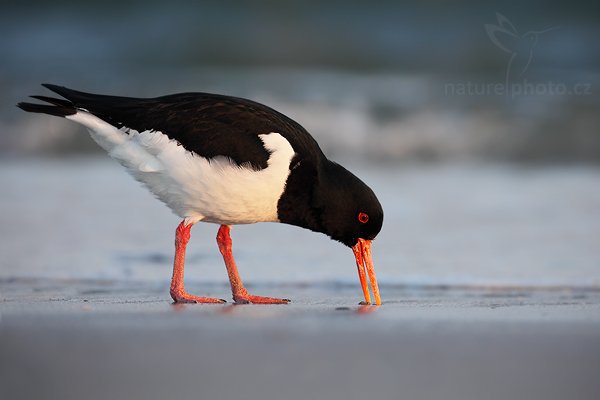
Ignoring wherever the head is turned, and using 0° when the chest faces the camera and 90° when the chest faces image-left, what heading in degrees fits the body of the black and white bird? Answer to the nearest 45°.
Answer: approximately 270°
